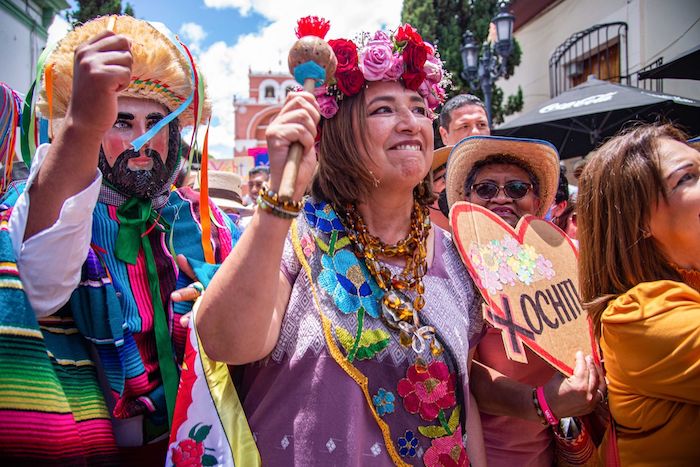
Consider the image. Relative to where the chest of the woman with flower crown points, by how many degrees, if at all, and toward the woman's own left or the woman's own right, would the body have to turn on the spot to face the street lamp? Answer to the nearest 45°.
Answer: approximately 135° to the woman's own left

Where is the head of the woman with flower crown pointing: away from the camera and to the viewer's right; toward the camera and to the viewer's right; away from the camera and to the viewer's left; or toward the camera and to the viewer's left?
toward the camera and to the viewer's right

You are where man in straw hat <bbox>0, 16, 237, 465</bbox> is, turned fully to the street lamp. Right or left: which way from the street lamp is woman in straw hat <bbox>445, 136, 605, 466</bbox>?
right

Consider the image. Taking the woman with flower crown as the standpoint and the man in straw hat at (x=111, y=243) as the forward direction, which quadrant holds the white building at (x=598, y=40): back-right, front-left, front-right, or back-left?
back-right

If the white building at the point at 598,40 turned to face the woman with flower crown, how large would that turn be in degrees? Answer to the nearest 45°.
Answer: approximately 45° to its left

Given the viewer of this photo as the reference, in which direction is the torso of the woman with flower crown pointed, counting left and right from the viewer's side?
facing the viewer and to the right of the viewer

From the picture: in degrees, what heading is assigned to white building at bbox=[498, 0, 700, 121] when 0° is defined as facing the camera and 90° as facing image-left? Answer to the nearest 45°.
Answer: approximately 45°

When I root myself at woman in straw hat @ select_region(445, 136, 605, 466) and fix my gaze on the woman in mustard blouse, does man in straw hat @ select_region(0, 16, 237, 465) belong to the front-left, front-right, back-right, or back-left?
front-right

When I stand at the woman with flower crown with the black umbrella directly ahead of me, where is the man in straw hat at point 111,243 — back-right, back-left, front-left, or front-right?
back-left

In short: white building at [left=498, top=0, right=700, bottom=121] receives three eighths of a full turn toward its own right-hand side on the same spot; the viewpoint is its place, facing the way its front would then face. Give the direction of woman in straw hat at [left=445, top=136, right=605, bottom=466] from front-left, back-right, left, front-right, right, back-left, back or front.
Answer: back
